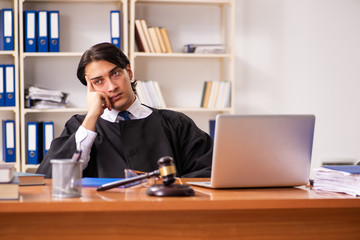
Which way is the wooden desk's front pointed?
away from the camera

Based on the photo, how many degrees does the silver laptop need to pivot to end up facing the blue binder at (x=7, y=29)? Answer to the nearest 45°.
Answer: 0° — it already faces it

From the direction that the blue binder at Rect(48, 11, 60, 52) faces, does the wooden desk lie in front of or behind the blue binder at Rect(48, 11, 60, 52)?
in front

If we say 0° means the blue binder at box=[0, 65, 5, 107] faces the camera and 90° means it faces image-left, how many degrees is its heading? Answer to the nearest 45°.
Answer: approximately 0°

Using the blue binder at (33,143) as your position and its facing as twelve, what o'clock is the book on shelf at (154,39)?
The book on shelf is roughly at 9 o'clock from the blue binder.

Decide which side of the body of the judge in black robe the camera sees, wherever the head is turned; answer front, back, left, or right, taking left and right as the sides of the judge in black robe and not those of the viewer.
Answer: front

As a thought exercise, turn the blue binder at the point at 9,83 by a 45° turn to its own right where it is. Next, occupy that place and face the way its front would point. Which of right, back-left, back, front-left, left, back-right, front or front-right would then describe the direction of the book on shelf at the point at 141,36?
back-left

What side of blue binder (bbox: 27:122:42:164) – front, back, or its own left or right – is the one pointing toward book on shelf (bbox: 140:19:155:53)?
left

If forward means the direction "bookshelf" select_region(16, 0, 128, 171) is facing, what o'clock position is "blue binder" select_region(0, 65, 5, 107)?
The blue binder is roughly at 2 o'clock from the bookshelf.

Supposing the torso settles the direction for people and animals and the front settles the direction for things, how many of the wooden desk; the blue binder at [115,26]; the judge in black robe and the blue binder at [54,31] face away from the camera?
1

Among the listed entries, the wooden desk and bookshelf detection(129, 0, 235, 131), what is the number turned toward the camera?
1
